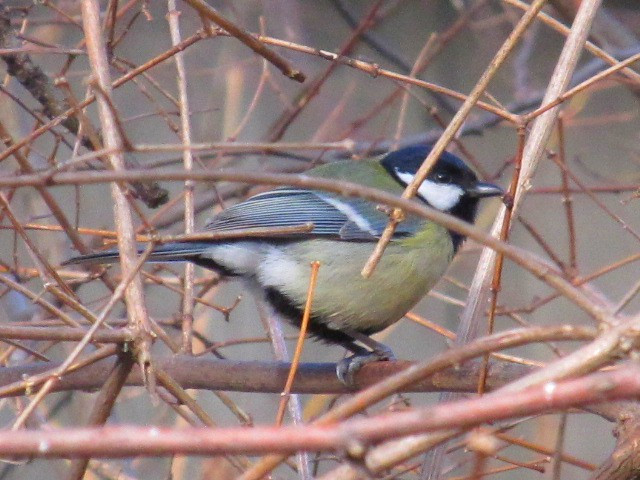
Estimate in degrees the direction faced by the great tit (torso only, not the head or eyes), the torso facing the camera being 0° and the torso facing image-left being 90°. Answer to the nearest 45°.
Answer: approximately 270°

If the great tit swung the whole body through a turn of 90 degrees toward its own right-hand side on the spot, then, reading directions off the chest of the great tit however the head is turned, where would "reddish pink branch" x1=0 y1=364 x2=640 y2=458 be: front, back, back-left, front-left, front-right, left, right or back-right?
front

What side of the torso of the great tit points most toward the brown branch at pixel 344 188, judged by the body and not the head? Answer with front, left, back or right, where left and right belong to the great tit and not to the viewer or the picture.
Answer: right

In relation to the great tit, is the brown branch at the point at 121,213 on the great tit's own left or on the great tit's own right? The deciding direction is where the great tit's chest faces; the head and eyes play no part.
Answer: on the great tit's own right
